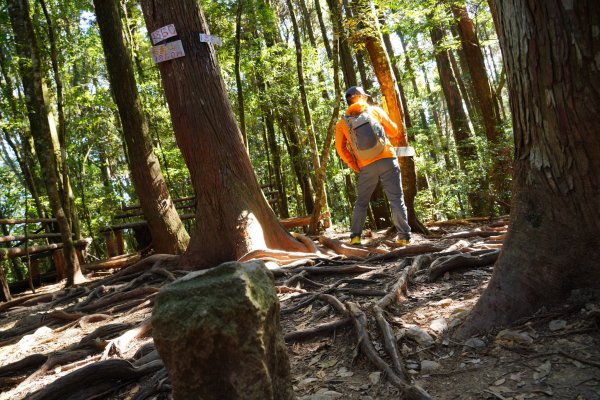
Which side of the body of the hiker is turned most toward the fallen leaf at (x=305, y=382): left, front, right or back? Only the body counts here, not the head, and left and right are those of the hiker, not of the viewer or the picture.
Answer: back

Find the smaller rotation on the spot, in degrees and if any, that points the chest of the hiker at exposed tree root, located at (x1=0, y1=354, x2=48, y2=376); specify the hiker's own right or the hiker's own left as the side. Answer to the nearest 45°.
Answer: approximately 135° to the hiker's own left

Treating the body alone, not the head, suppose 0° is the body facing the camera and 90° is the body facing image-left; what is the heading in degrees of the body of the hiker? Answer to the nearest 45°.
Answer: approximately 180°

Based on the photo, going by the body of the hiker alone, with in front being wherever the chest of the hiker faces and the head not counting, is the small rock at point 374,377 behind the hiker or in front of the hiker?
behind

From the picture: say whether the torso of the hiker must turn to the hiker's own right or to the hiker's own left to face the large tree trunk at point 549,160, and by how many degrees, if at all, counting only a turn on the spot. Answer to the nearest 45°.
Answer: approximately 180°

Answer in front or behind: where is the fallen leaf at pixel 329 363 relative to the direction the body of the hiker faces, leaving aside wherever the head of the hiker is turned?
behind

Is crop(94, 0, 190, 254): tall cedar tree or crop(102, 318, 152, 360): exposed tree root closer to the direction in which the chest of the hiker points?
the tall cedar tree

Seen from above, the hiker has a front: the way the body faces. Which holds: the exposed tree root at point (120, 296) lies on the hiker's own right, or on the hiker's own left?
on the hiker's own left

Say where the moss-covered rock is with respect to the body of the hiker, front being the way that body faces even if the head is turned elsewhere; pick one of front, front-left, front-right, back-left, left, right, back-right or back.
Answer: back

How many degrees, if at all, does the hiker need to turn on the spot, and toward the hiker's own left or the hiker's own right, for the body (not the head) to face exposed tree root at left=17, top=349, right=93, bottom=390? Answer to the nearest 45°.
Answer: approximately 135° to the hiker's own left

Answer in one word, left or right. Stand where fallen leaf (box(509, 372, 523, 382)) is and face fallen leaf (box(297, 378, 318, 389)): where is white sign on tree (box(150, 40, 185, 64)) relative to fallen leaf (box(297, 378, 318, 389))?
right
